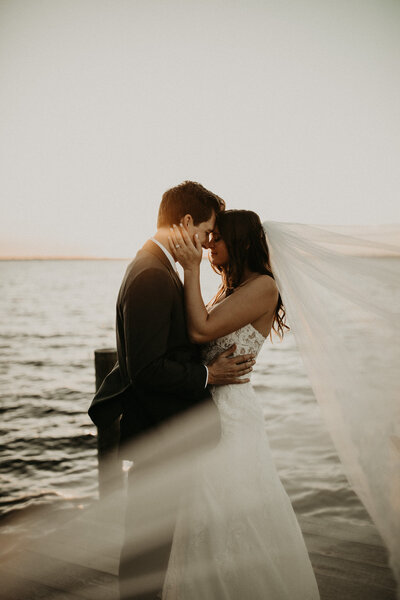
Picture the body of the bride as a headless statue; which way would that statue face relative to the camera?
to the viewer's left

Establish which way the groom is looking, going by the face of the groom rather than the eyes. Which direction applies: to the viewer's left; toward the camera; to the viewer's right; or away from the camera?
to the viewer's right

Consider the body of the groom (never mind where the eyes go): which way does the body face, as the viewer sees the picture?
to the viewer's right

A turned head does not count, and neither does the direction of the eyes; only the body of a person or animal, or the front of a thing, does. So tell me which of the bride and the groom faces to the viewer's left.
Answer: the bride

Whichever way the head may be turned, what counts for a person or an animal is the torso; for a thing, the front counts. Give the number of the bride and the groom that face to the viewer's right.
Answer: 1

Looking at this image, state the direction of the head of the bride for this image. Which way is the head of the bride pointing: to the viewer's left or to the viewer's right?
to the viewer's left

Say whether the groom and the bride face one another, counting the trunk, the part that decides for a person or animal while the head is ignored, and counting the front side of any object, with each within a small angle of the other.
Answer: yes

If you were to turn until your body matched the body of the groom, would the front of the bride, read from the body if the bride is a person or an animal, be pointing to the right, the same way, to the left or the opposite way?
the opposite way
